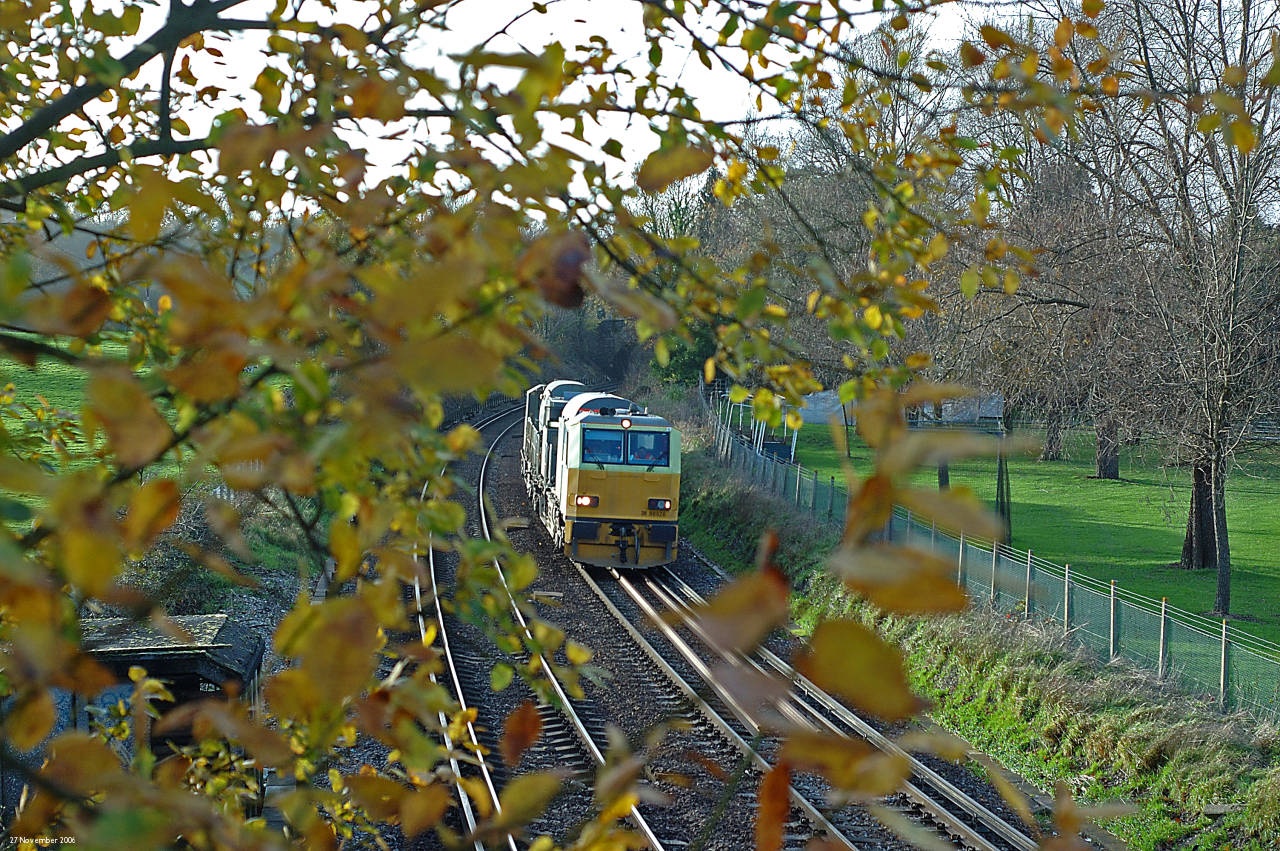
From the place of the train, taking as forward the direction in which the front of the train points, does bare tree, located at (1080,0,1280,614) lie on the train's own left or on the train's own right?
on the train's own left

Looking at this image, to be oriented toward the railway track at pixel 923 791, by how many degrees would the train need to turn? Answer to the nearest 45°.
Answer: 0° — it already faces it

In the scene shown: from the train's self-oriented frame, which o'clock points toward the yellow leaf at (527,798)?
The yellow leaf is roughly at 12 o'clock from the train.

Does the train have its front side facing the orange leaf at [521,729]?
yes

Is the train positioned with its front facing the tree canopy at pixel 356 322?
yes

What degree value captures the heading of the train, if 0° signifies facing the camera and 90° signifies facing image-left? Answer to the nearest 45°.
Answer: approximately 0°

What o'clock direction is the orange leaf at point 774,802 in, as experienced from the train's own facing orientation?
The orange leaf is roughly at 12 o'clock from the train.

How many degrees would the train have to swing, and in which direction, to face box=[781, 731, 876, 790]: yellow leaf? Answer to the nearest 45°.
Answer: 0° — it already faces it
